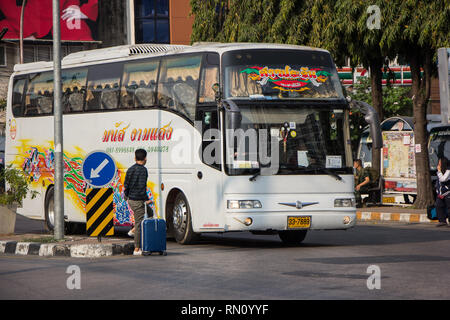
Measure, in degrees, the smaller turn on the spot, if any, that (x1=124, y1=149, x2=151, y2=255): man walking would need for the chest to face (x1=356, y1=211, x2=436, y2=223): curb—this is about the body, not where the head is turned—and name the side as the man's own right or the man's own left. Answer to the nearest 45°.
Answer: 0° — they already face it

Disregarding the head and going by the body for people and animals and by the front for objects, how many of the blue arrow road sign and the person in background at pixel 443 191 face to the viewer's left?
1

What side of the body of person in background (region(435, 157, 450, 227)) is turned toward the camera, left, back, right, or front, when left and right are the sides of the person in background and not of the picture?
left

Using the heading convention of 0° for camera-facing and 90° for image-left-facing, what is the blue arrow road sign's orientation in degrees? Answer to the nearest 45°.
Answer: approximately 0°

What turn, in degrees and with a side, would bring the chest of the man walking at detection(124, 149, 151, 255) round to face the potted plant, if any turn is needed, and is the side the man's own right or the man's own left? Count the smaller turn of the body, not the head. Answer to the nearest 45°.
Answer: approximately 90° to the man's own left

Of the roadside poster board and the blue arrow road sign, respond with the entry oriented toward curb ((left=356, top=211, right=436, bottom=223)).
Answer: the roadside poster board
